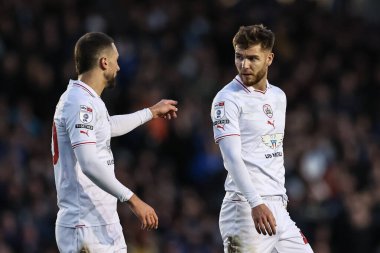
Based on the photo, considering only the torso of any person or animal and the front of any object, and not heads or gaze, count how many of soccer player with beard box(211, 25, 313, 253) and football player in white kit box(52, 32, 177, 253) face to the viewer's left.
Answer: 0

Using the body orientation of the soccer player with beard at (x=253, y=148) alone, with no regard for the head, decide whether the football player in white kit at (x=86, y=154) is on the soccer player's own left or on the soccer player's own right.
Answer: on the soccer player's own right

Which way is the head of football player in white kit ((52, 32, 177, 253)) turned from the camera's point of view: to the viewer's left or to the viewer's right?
to the viewer's right

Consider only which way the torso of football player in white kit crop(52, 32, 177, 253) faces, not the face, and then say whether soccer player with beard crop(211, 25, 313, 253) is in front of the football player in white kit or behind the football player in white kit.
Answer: in front

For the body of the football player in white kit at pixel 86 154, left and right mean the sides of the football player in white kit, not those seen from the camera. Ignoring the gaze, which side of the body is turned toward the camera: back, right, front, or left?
right
